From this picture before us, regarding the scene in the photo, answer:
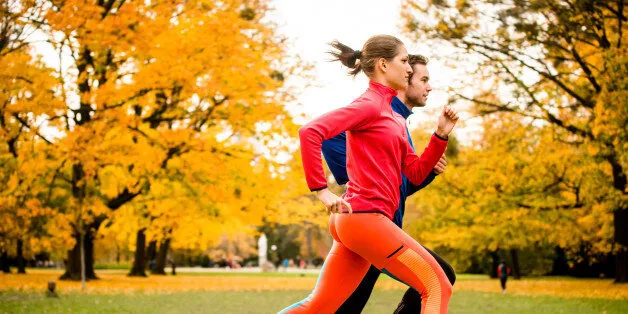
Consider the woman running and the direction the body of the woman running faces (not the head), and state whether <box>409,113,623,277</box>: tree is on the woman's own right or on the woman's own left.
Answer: on the woman's own left

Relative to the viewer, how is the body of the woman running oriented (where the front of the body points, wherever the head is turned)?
to the viewer's right

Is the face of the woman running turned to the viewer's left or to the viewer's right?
to the viewer's right

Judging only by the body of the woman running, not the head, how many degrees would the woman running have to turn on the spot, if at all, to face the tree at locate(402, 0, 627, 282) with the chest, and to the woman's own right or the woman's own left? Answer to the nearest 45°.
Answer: approximately 90° to the woman's own left
